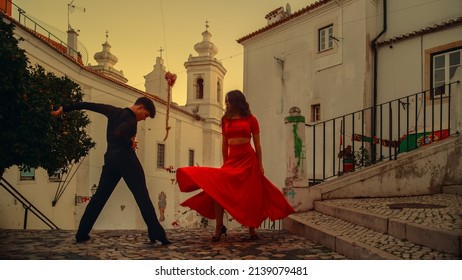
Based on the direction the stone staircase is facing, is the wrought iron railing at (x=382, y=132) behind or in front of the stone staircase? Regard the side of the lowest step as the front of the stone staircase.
behind

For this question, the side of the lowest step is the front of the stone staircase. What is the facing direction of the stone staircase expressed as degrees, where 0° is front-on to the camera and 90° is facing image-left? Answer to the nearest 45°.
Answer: approximately 45°

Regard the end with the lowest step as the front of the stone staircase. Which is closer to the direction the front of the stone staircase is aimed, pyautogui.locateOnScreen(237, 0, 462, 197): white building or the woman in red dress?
the woman in red dress

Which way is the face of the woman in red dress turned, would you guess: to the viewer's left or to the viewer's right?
to the viewer's left

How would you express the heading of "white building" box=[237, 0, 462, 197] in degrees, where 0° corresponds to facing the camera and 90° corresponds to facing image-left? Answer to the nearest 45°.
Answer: approximately 45°

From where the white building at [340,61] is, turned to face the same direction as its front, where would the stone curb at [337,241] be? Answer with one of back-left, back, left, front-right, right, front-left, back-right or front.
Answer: front-left

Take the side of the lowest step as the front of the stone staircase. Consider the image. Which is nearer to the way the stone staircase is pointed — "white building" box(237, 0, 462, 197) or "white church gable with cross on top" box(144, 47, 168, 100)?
the white church gable with cross on top

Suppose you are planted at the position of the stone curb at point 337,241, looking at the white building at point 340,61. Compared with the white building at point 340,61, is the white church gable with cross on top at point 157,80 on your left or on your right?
left
